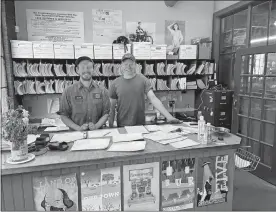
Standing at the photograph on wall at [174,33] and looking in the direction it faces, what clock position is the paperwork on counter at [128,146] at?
The paperwork on counter is roughly at 12 o'clock from the photograph on wall.

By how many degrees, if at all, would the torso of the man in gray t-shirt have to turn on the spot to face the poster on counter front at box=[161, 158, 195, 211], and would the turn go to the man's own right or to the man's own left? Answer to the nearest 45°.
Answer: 0° — they already face it

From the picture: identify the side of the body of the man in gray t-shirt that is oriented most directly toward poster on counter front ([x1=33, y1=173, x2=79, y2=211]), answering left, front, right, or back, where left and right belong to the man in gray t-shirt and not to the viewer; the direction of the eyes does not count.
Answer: front

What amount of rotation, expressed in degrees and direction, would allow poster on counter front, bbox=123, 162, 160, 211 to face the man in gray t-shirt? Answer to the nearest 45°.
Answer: approximately 180°

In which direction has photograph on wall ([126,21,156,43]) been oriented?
toward the camera

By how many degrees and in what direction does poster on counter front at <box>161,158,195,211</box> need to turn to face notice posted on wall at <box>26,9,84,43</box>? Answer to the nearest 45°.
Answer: approximately 135° to its right

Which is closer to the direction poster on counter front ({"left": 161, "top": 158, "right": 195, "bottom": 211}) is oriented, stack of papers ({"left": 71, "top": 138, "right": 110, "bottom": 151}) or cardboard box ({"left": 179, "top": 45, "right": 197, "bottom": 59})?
the stack of papers

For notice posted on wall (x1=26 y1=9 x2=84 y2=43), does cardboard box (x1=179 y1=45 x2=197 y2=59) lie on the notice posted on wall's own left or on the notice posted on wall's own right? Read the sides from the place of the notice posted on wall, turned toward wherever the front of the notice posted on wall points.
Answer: on the notice posted on wall's own left

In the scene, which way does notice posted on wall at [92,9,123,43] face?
toward the camera

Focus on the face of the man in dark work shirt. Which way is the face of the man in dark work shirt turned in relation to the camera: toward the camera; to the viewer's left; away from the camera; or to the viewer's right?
toward the camera

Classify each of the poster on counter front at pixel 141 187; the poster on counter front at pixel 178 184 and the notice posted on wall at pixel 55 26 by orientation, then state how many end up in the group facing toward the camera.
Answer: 3

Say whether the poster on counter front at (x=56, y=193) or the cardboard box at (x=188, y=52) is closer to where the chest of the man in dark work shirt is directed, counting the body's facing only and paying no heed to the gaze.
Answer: the poster on counter front
